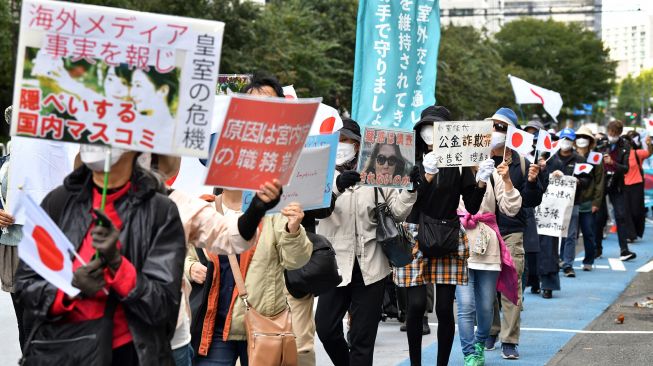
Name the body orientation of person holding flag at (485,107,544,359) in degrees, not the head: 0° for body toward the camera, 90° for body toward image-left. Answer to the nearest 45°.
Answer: approximately 45°

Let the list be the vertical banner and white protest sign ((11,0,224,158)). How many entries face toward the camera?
2

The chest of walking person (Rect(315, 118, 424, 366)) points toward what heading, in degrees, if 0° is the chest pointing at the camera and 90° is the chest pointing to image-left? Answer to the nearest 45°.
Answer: approximately 45°
